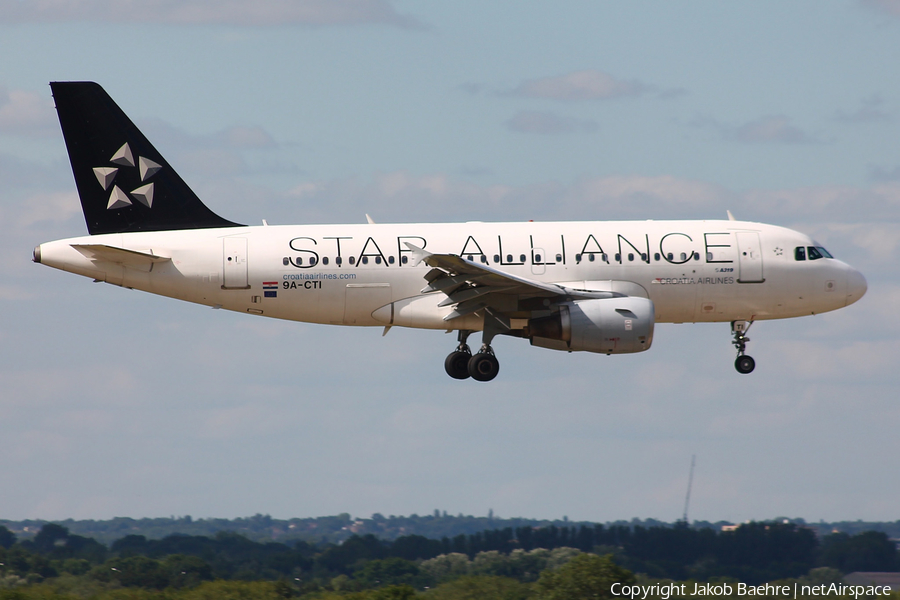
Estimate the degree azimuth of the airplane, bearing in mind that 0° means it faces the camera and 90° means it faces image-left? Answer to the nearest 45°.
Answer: approximately 270°
